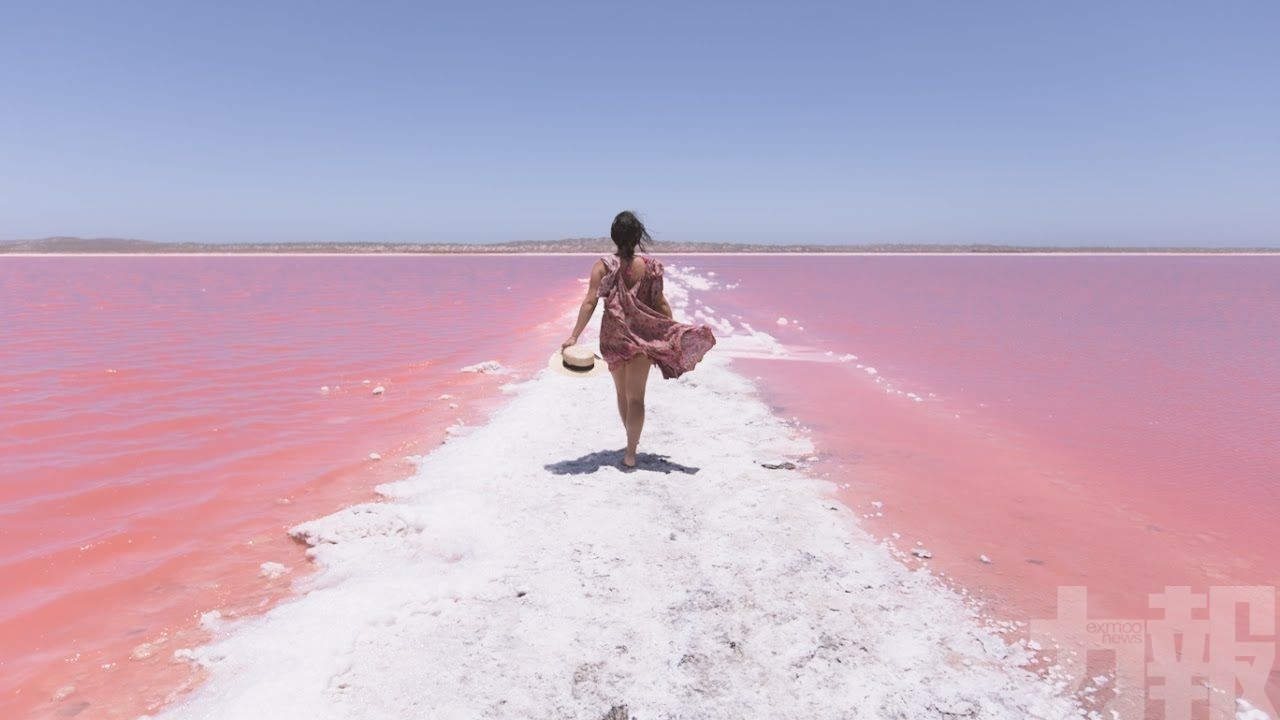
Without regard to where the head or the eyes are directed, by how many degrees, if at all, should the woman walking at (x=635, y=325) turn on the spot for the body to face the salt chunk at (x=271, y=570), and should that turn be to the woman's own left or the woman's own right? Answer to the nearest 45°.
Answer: approximately 135° to the woman's own left

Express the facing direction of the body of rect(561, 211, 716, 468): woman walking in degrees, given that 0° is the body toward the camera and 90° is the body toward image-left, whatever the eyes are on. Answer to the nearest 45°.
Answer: approximately 180°
